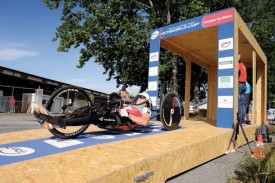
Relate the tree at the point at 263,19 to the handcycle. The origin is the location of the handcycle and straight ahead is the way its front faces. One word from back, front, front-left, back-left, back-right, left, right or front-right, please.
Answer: back

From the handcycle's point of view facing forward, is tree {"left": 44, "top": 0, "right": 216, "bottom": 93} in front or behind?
behind

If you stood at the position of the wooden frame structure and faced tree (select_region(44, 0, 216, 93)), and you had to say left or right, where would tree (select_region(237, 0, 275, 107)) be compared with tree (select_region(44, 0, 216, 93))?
right

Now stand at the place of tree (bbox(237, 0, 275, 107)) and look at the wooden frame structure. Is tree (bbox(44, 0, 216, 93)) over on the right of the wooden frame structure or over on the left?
right

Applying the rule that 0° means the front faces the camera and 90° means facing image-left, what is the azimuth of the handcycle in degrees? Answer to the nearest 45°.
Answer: approximately 45°

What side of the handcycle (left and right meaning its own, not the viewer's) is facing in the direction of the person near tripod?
back

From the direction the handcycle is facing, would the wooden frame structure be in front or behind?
behind
